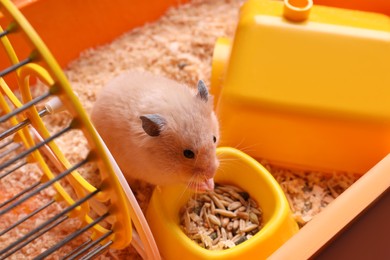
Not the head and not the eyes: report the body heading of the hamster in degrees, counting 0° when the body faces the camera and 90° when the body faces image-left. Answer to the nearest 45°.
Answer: approximately 315°
